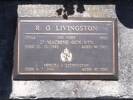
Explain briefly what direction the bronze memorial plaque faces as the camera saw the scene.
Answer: facing the viewer
